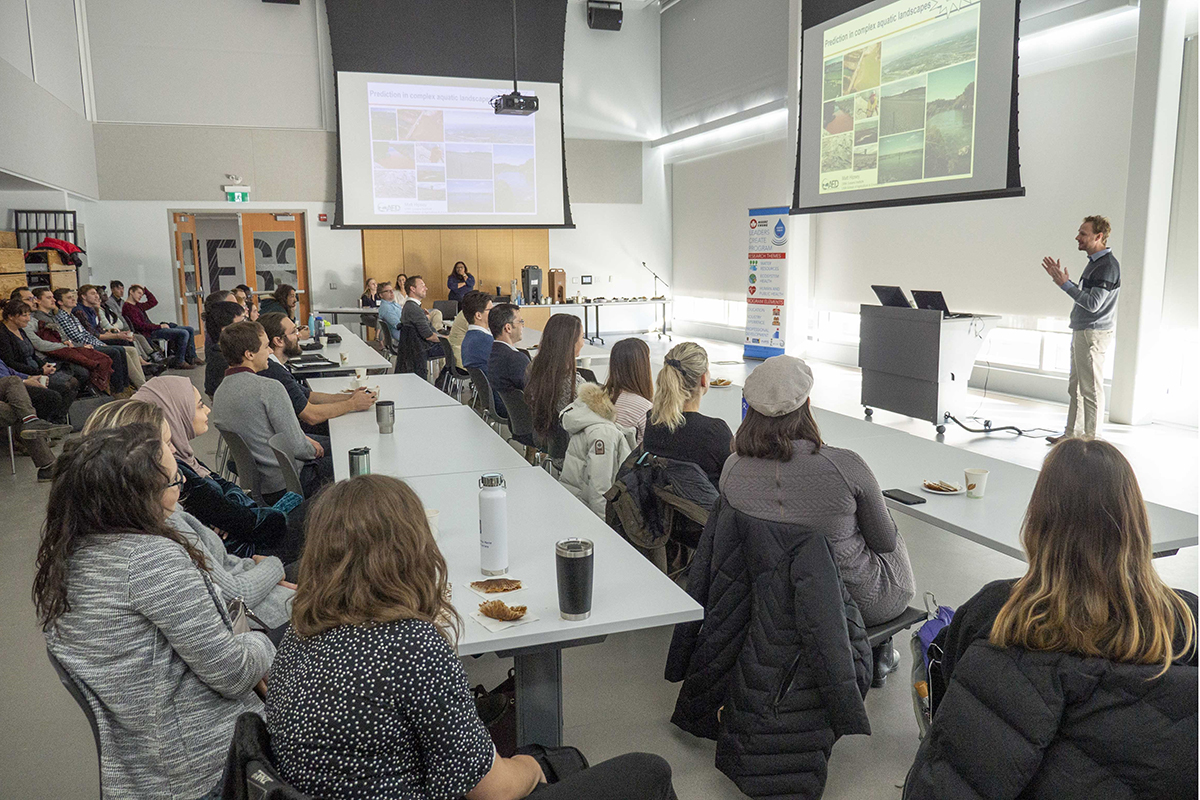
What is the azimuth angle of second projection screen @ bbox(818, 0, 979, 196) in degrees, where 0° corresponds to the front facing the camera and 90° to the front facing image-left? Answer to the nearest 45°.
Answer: approximately 45°

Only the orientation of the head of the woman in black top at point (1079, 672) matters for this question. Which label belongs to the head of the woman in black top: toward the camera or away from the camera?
away from the camera

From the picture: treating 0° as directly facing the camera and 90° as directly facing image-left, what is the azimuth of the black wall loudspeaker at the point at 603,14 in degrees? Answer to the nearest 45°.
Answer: approximately 0°

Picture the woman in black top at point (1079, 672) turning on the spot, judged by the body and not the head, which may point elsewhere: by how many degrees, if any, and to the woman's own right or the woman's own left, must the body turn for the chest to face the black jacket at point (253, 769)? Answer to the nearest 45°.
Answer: approximately 135° to the woman's own left

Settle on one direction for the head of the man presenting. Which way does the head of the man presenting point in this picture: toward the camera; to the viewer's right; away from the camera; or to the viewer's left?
to the viewer's left

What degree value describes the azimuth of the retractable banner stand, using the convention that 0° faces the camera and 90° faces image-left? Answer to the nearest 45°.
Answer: approximately 45°

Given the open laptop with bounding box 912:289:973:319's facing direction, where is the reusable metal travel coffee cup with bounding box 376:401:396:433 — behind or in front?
behind

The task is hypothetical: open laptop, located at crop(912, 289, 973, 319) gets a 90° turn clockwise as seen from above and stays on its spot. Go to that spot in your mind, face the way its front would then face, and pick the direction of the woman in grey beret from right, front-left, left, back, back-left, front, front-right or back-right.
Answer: front-right

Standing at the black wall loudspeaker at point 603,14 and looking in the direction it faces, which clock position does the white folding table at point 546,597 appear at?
The white folding table is roughly at 12 o'clock from the black wall loudspeaker.

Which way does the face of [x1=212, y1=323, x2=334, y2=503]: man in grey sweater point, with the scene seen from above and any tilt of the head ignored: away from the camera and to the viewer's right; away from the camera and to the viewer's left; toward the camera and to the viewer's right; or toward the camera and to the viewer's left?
away from the camera and to the viewer's right

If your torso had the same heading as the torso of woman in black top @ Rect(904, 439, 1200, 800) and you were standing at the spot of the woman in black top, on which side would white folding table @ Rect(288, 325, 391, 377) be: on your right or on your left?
on your left

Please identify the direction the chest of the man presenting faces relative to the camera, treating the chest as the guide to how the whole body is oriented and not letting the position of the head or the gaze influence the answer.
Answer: to the viewer's left

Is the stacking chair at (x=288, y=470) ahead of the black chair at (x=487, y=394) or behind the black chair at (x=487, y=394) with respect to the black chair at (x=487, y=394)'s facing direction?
behind
